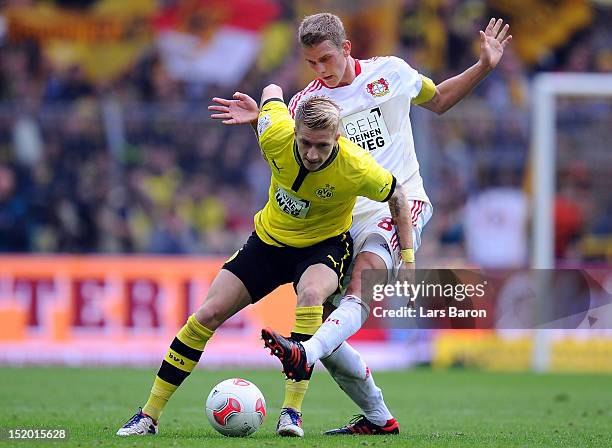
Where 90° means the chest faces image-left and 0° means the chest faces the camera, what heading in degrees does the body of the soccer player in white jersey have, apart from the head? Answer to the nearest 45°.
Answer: approximately 45°

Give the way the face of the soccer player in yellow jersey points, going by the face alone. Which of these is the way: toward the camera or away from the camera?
toward the camera

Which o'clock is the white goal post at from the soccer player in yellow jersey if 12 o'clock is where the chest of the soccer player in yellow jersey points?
The white goal post is roughly at 7 o'clock from the soccer player in yellow jersey.

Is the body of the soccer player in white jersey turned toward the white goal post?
no

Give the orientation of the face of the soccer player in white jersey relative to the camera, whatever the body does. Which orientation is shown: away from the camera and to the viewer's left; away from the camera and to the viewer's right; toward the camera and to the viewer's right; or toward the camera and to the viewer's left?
toward the camera and to the viewer's left

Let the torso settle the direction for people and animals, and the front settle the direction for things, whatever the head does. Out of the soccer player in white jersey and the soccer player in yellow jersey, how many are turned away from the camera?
0

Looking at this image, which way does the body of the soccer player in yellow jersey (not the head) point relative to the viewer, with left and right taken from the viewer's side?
facing the viewer
